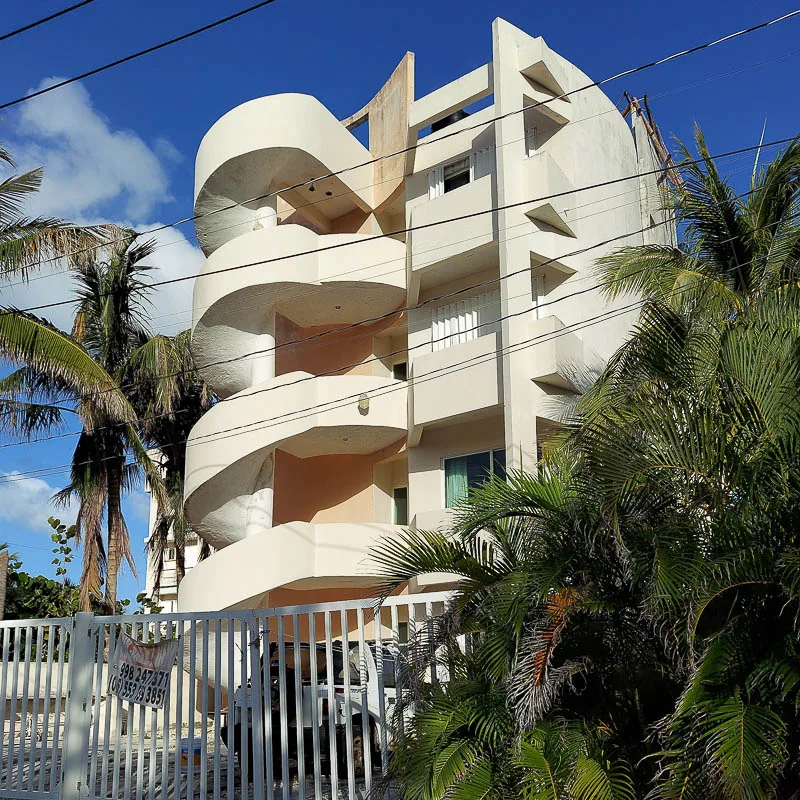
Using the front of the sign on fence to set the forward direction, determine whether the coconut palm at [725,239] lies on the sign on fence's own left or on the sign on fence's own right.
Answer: on the sign on fence's own left

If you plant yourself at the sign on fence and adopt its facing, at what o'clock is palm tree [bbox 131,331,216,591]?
The palm tree is roughly at 6 o'clock from the sign on fence.

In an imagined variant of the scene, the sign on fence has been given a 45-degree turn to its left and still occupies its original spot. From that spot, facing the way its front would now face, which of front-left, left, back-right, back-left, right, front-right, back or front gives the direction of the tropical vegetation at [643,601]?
front

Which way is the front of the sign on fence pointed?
toward the camera

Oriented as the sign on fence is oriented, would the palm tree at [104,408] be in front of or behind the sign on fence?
behind

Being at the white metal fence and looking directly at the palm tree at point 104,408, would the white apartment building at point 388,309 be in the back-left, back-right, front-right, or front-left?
front-right
